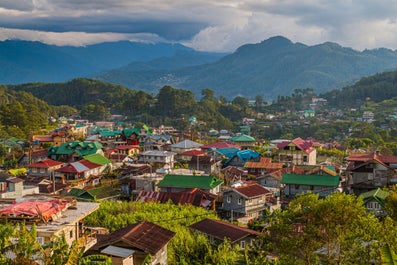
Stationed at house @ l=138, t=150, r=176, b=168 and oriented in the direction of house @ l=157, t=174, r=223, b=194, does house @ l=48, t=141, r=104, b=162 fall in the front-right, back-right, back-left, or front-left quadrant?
back-right

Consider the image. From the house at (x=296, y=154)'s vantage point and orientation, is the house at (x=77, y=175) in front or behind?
in front

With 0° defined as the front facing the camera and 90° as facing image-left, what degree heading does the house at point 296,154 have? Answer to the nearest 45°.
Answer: approximately 45°

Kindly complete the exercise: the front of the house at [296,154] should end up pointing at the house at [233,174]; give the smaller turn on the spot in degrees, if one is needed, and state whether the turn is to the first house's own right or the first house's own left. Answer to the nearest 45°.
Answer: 0° — it already faces it

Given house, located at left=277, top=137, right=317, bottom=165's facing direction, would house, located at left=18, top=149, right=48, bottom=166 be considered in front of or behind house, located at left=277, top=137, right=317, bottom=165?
in front

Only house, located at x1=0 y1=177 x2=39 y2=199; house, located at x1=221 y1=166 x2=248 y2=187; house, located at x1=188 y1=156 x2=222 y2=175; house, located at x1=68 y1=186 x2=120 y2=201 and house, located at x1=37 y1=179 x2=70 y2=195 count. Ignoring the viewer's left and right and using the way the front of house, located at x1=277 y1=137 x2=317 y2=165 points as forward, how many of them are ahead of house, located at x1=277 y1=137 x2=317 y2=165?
5

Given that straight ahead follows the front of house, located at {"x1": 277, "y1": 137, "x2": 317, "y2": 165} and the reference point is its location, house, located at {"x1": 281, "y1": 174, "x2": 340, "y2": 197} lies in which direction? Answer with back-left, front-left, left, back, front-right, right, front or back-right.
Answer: front-left

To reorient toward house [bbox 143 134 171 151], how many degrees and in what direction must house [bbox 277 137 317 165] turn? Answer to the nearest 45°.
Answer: approximately 90° to its right

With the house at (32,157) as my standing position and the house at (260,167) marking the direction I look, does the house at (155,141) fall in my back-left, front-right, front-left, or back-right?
front-left

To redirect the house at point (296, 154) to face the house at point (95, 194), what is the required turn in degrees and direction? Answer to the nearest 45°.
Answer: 0° — it already faces it

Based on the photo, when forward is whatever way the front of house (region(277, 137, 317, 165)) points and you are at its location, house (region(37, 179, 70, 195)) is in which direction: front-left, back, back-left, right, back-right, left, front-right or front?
front

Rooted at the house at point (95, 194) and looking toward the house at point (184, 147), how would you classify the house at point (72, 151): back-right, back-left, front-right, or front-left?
front-left

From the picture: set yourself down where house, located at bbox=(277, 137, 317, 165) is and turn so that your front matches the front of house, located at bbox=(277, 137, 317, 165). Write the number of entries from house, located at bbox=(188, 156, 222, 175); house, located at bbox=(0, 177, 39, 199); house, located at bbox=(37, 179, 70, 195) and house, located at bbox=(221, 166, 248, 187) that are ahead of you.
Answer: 4

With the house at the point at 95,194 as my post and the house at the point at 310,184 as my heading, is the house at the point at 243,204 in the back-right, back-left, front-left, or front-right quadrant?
front-right

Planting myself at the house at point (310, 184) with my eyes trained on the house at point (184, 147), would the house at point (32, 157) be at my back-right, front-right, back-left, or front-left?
front-left

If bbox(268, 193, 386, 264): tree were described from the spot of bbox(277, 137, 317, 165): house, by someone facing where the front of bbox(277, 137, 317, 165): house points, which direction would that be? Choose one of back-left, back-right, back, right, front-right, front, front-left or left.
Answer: front-left

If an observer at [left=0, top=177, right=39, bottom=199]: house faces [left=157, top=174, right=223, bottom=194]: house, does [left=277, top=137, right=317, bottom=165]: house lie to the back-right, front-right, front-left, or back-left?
front-left

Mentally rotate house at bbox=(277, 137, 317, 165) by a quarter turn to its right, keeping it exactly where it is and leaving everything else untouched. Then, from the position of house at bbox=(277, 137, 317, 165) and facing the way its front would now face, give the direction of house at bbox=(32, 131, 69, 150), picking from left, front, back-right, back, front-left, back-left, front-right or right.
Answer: front-left

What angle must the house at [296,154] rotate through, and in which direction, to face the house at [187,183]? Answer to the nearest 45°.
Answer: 0° — it already faces it

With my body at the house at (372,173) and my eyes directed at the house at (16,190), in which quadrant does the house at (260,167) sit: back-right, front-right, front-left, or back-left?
front-right

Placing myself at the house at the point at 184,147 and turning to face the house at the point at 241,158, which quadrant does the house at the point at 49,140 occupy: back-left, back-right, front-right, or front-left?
back-right

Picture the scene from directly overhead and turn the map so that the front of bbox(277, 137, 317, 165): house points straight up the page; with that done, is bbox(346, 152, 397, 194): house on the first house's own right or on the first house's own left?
on the first house's own left
